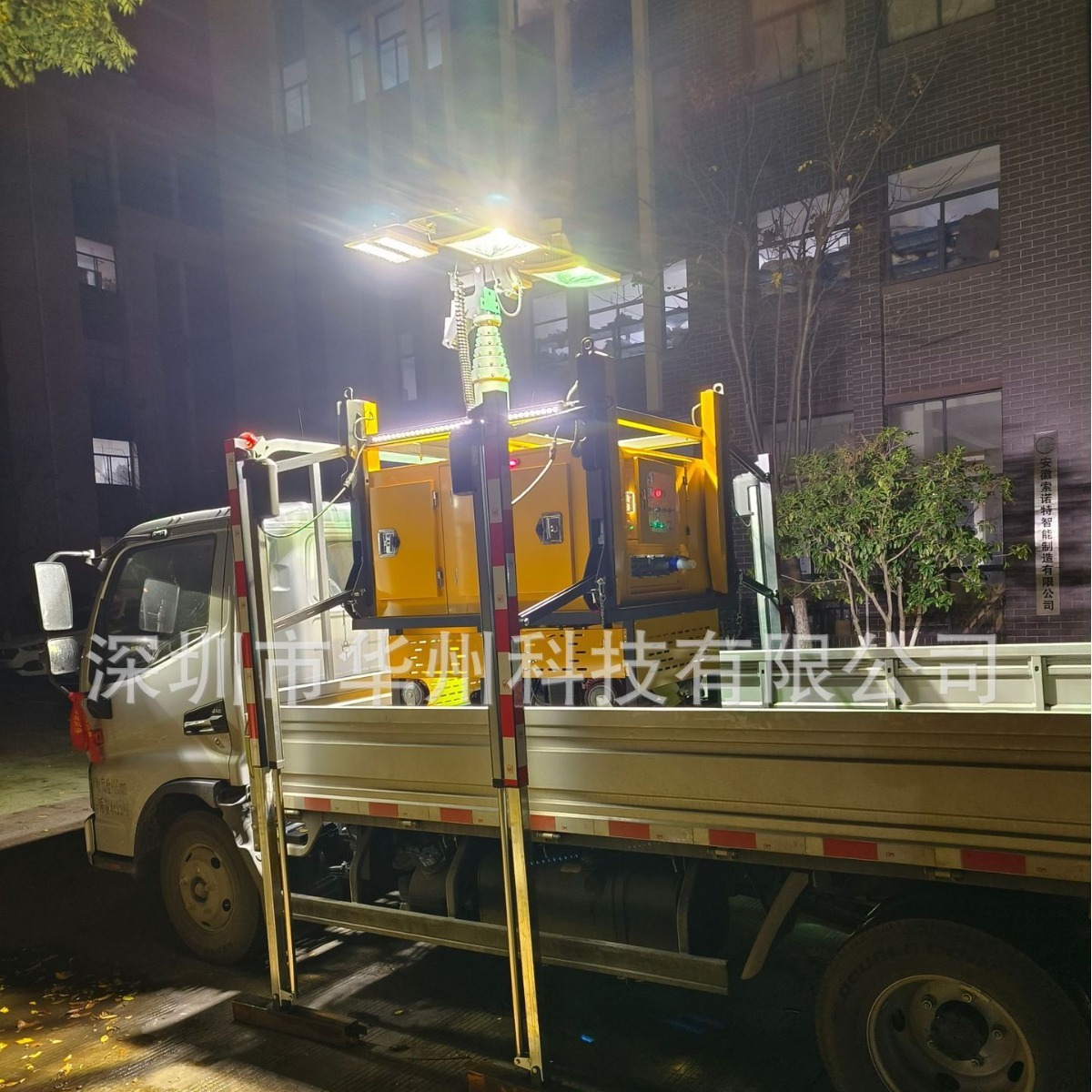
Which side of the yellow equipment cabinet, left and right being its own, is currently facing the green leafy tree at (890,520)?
left

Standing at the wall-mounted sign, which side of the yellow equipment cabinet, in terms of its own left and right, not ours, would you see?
left

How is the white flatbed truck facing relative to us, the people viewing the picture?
facing away from the viewer and to the left of the viewer

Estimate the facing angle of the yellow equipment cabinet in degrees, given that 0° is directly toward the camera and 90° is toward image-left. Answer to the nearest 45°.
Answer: approximately 315°
